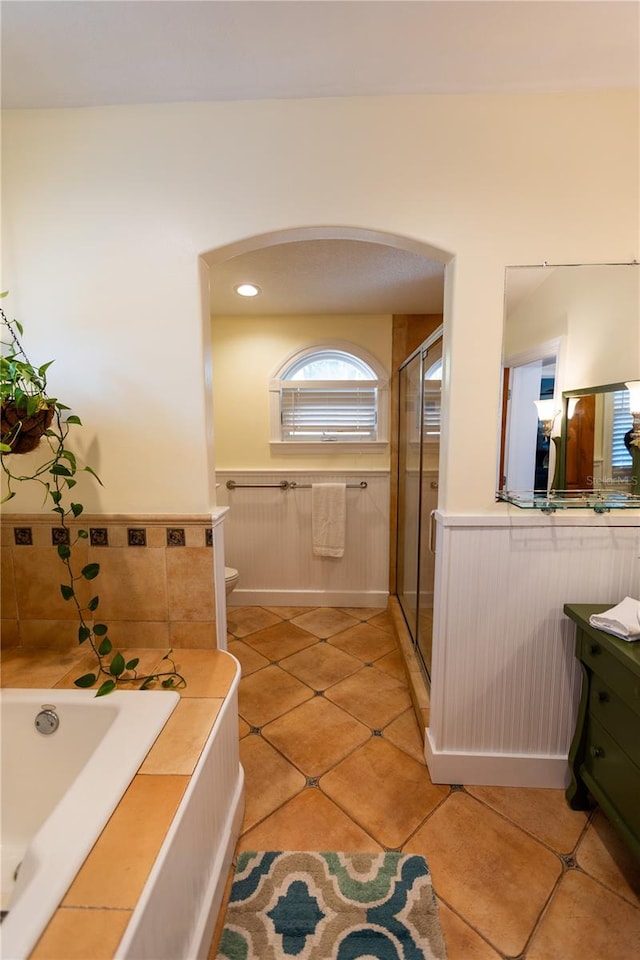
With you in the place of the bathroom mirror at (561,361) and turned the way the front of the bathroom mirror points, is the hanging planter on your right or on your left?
on your right

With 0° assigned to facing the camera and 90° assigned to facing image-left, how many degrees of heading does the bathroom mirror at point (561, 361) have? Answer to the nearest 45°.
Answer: approximately 0°

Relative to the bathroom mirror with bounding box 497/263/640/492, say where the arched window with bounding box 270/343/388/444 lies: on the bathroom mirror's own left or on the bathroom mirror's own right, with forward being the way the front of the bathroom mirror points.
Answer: on the bathroom mirror's own right

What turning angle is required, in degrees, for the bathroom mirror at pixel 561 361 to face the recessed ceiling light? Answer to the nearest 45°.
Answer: approximately 90° to its right

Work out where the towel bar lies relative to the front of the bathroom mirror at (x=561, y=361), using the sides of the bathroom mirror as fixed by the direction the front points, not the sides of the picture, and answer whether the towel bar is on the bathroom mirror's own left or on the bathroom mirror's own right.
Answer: on the bathroom mirror's own right

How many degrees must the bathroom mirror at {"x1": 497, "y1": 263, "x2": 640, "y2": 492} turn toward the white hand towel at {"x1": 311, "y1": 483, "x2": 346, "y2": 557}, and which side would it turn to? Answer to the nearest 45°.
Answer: approximately 135° to its right

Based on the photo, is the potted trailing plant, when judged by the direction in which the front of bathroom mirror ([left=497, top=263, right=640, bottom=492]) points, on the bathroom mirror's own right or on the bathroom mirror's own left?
on the bathroom mirror's own right
